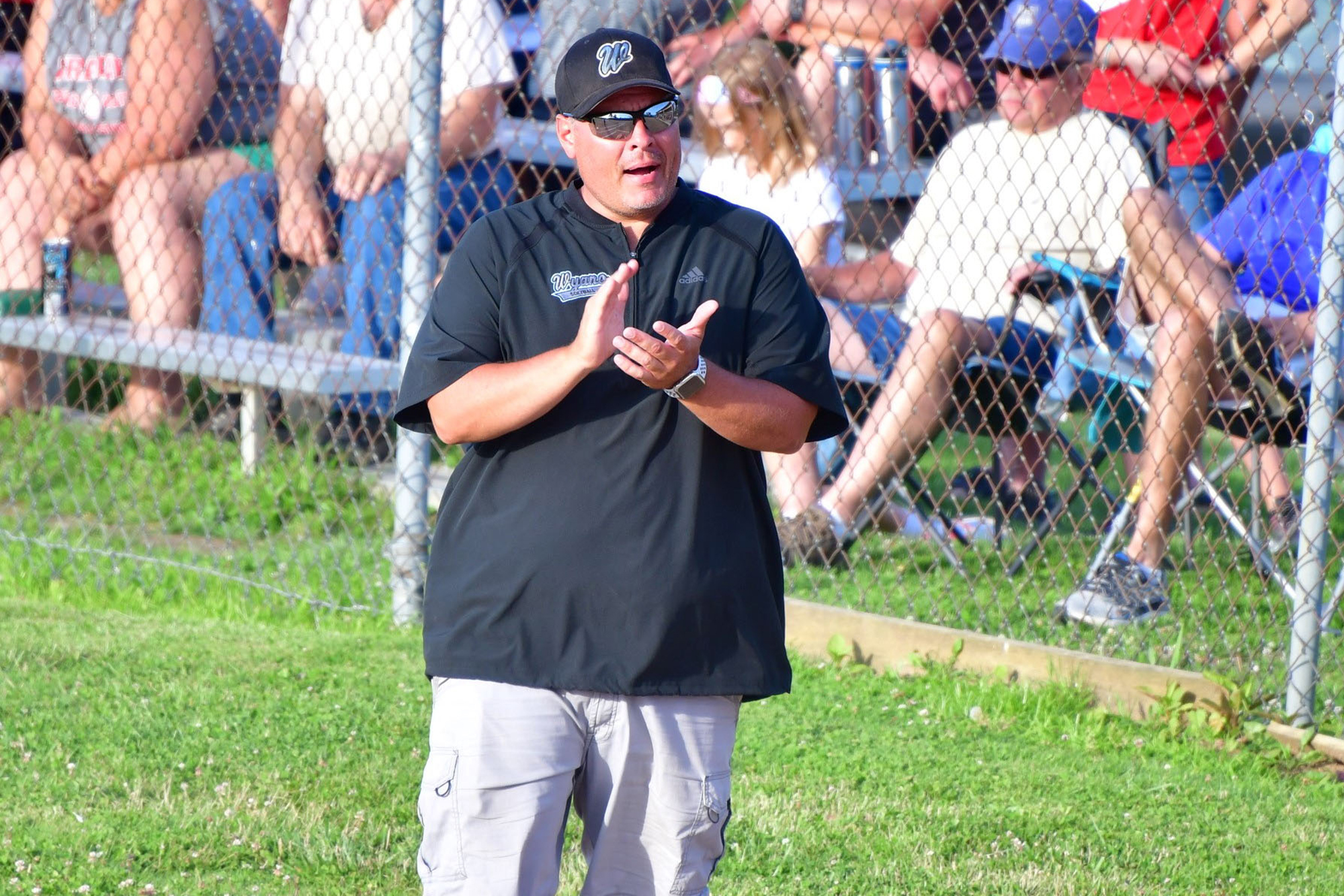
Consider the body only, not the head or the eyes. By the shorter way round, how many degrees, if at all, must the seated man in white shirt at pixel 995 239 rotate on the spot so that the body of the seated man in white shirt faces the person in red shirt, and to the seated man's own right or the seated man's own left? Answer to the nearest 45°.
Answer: approximately 180°

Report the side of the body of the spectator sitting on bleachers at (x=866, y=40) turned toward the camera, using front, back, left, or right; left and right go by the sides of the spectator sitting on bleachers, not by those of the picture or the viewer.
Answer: front

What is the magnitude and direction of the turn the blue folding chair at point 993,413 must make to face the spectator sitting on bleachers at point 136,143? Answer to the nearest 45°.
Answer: approximately 45° to its right

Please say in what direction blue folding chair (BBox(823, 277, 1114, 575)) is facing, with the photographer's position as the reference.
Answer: facing the viewer and to the left of the viewer

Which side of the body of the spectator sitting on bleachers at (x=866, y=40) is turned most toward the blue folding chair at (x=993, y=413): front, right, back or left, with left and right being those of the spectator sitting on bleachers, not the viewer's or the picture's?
front

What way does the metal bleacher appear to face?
toward the camera

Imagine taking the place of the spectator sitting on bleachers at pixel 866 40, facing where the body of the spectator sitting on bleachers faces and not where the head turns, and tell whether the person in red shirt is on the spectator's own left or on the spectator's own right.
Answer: on the spectator's own left
